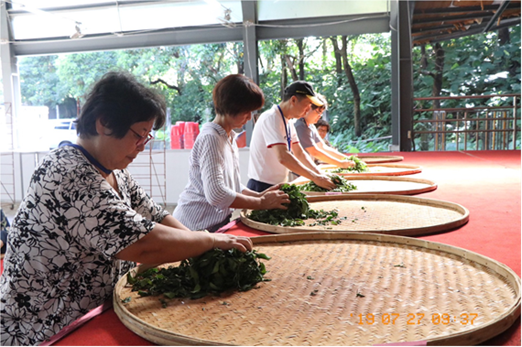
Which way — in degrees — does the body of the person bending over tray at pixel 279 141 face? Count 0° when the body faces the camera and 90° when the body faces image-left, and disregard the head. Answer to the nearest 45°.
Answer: approximately 270°

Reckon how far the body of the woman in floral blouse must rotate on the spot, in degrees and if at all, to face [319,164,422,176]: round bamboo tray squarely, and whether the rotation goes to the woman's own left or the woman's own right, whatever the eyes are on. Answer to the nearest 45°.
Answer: approximately 45° to the woman's own left

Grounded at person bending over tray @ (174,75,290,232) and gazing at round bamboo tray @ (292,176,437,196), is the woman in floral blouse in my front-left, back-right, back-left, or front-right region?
back-right

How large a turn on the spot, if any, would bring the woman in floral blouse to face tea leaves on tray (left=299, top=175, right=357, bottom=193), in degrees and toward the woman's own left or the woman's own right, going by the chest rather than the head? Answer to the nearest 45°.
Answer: approximately 45° to the woman's own left

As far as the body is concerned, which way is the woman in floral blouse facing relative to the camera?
to the viewer's right

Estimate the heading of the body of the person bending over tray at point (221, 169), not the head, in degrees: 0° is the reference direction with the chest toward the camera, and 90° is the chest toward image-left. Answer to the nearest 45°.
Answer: approximately 270°

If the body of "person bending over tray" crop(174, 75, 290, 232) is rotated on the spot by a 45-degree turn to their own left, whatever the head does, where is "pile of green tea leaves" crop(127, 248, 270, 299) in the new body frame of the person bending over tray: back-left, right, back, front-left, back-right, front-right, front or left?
back-right

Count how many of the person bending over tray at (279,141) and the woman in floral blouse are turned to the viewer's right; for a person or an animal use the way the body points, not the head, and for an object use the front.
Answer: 2
